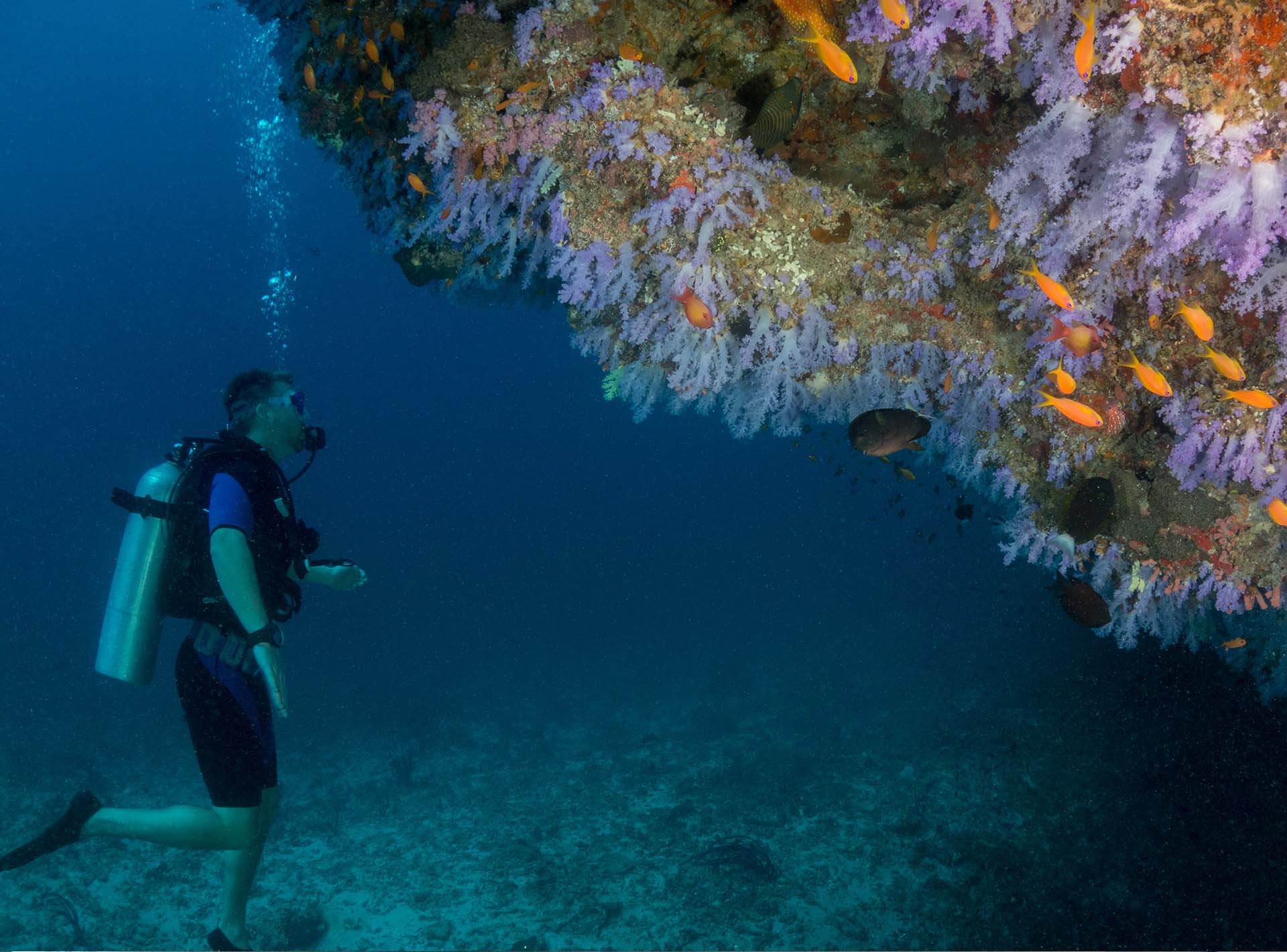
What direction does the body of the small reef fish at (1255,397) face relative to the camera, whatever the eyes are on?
to the viewer's right

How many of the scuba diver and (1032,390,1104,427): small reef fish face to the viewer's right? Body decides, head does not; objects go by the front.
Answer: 2

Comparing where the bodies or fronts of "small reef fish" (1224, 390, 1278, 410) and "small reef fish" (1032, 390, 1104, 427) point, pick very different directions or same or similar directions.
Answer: same or similar directions

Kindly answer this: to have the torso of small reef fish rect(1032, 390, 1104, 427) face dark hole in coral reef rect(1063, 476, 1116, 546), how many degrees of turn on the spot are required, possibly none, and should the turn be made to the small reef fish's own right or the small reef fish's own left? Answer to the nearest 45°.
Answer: approximately 90° to the small reef fish's own left

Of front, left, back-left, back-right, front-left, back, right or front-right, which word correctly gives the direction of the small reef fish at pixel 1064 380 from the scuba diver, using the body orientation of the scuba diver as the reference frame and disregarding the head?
front-right

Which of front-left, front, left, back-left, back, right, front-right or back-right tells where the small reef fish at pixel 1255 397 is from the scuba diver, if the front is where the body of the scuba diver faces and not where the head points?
front-right

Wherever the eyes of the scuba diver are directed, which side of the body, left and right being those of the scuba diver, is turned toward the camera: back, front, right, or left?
right

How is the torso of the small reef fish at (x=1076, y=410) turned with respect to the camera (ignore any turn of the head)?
to the viewer's right

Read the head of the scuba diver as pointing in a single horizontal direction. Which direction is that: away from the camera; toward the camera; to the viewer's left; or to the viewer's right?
to the viewer's right
